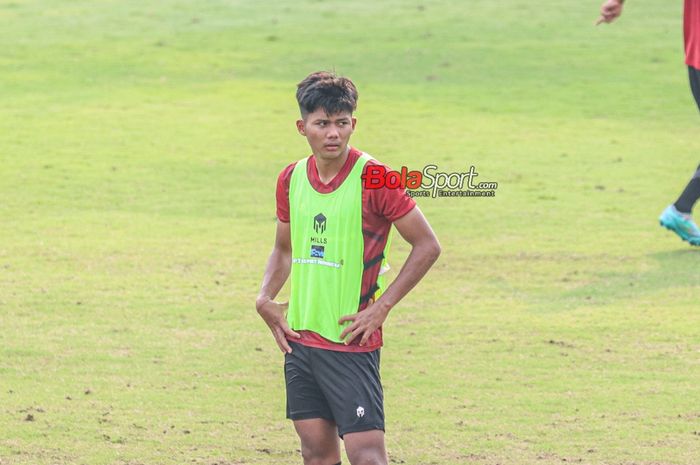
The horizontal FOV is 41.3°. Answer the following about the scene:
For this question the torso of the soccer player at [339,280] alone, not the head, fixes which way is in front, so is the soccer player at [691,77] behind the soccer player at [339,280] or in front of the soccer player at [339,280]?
behind

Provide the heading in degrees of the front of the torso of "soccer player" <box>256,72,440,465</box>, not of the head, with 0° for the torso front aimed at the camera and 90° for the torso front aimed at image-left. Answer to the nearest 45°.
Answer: approximately 45°
